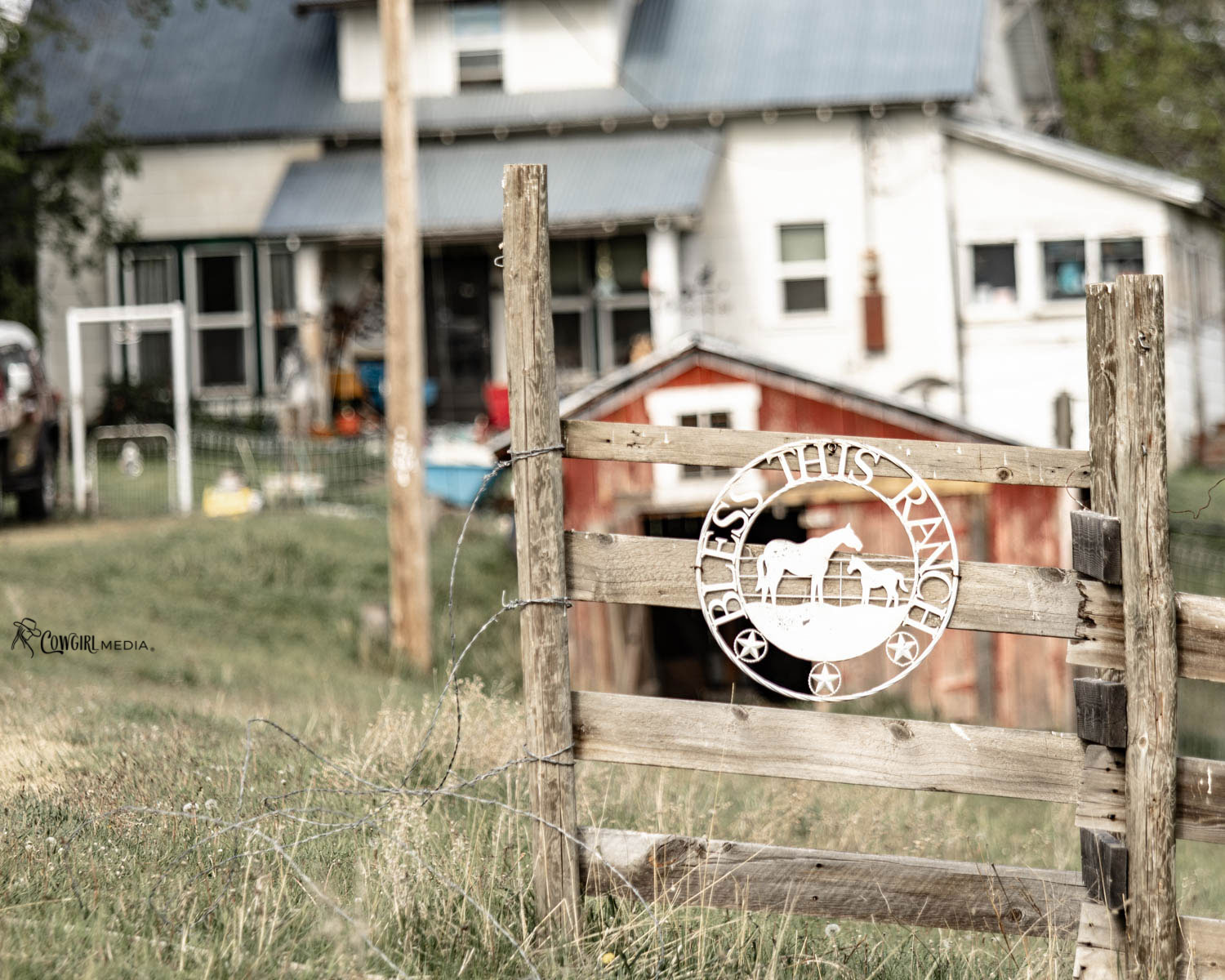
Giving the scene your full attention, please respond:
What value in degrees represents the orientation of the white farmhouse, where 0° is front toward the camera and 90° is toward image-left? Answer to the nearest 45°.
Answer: approximately 0°

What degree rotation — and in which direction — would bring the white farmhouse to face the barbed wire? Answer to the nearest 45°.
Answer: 0° — it already faces it

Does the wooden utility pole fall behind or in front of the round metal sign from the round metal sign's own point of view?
behind

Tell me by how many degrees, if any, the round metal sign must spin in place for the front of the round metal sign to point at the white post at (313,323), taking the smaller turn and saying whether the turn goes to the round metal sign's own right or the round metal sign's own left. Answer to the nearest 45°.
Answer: approximately 135° to the round metal sign's own right

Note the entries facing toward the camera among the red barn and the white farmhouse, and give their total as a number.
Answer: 2

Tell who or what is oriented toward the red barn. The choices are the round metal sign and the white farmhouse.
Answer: the white farmhouse

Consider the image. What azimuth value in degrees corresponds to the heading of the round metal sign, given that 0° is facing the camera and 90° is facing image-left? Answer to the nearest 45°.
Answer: approximately 0°

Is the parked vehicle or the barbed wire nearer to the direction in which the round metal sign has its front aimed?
the barbed wire

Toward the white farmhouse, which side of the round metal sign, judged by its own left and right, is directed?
back

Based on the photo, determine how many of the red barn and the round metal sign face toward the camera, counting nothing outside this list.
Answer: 2
